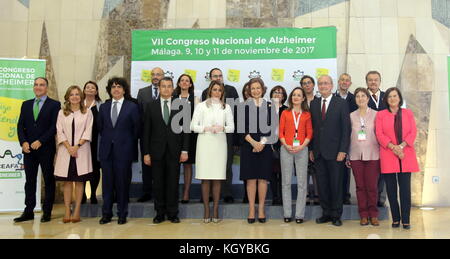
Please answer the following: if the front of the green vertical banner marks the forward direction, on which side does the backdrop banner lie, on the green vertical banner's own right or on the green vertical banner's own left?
on the green vertical banner's own left

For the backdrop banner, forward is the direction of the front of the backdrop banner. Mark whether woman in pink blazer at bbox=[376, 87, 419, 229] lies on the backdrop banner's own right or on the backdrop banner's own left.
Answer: on the backdrop banner's own left

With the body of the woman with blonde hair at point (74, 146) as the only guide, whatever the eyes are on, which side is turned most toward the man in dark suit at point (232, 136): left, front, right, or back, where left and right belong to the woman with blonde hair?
left

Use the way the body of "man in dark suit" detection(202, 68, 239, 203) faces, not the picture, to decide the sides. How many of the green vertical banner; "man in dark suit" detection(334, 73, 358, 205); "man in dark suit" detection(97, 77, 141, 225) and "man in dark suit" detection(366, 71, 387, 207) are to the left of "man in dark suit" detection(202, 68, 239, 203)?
2

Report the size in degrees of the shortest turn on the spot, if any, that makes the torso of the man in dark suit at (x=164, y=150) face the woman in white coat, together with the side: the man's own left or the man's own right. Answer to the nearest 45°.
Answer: approximately 90° to the man's own left

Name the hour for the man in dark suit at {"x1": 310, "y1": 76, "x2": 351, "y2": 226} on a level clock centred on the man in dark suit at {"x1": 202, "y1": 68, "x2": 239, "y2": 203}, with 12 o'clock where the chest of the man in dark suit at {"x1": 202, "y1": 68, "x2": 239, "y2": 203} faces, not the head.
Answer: the man in dark suit at {"x1": 310, "y1": 76, "x2": 351, "y2": 226} is roughly at 10 o'clock from the man in dark suit at {"x1": 202, "y1": 68, "x2": 239, "y2": 203}.

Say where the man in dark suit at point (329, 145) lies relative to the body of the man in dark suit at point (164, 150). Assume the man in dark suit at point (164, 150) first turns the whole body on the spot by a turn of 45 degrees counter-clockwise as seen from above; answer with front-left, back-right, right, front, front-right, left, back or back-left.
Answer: front-left
